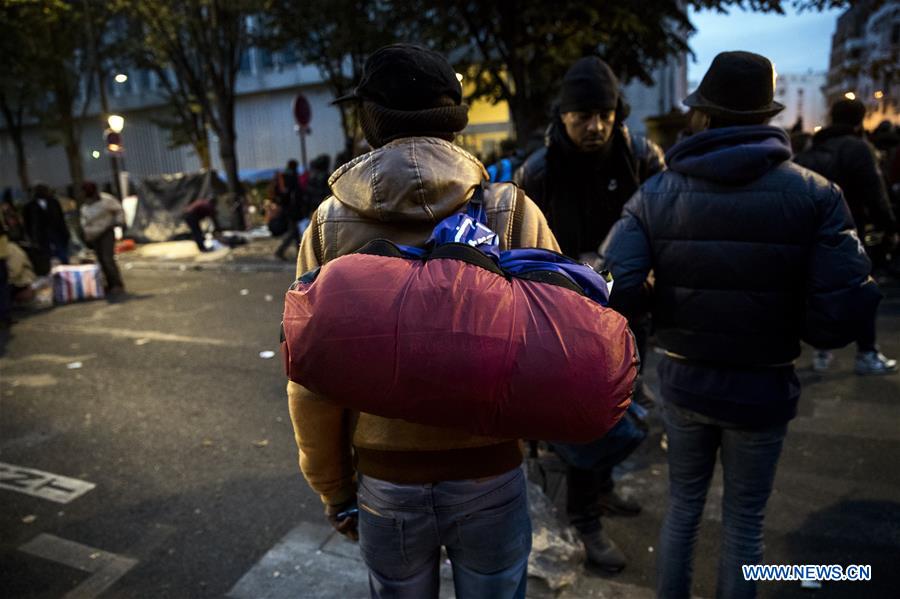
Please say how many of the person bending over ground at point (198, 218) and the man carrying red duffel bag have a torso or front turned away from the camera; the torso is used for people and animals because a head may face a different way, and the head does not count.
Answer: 1

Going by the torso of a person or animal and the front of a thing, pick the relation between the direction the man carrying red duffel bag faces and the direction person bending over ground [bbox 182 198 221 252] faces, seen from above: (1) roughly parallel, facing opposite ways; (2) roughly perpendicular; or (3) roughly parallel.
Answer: roughly perpendicular

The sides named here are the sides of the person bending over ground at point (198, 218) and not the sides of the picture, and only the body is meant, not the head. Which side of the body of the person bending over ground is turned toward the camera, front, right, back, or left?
right

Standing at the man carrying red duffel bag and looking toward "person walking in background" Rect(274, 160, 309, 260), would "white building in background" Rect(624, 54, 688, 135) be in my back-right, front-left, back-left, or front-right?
front-right

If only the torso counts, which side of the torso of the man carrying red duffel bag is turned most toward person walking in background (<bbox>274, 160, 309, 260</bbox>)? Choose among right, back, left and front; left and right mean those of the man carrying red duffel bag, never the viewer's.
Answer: front

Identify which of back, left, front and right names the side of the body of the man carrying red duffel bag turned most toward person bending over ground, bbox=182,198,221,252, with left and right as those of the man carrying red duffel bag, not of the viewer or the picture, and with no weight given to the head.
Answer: front

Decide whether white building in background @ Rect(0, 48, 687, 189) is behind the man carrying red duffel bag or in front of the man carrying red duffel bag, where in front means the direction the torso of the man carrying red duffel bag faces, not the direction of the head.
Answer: in front

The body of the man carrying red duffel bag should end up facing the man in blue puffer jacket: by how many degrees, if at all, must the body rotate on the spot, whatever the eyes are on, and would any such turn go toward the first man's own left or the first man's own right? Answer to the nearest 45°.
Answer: approximately 45° to the first man's own right

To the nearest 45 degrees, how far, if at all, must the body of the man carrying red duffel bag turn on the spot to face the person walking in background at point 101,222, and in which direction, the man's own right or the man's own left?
approximately 45° to the man's own left

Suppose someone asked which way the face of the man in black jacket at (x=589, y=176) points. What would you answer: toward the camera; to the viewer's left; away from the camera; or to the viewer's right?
toward the camera

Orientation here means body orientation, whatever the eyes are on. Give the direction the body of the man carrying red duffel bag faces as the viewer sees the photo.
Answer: away from the camera
